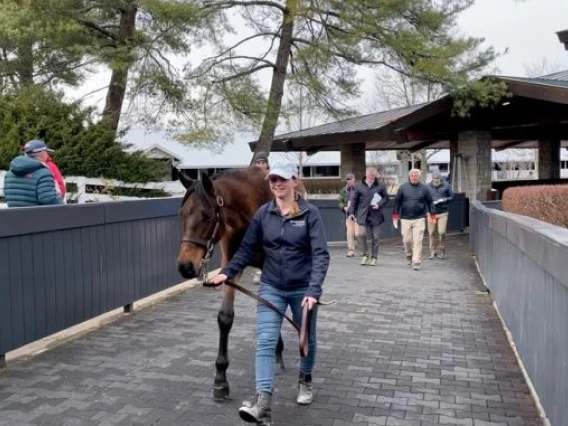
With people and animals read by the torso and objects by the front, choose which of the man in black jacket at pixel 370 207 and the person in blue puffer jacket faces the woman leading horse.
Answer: the man in black jacket

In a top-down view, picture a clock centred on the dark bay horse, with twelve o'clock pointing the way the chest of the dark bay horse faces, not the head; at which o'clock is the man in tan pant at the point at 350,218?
The man in tan pant is roughly at 5 o'clock from the dark bay horse.

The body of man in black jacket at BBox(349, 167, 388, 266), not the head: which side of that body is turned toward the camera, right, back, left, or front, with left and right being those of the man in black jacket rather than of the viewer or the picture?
front

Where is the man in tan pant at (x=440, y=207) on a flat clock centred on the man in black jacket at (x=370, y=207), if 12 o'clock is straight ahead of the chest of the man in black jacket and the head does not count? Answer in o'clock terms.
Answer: The man in tan pant is roughly at 8 o'clock from the man in black jacket.

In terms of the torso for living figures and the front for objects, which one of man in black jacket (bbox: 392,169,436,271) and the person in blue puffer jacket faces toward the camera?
the man in black jacket

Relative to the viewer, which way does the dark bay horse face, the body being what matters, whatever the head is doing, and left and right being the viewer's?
facing the viewer and to the left of the viewer

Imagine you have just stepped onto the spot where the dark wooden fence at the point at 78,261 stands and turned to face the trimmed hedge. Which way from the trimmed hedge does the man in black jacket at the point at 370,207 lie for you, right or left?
left

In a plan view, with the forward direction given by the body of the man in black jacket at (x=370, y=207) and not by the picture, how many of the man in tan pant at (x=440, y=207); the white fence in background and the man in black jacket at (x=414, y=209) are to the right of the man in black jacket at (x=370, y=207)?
1

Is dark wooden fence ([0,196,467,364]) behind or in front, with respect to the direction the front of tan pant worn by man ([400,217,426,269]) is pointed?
in front

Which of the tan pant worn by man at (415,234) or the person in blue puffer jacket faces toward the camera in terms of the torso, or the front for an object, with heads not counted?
the tan pant worn by man

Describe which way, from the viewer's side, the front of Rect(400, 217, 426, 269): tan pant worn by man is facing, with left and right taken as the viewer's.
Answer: facing the viewer

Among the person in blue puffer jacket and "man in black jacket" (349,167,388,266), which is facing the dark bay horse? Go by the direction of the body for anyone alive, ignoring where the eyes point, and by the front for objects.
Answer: the man in black jacket

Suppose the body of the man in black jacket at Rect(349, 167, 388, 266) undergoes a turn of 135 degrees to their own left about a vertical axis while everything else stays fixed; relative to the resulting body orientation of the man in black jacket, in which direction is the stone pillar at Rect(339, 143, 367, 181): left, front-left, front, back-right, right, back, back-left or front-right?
front-left
